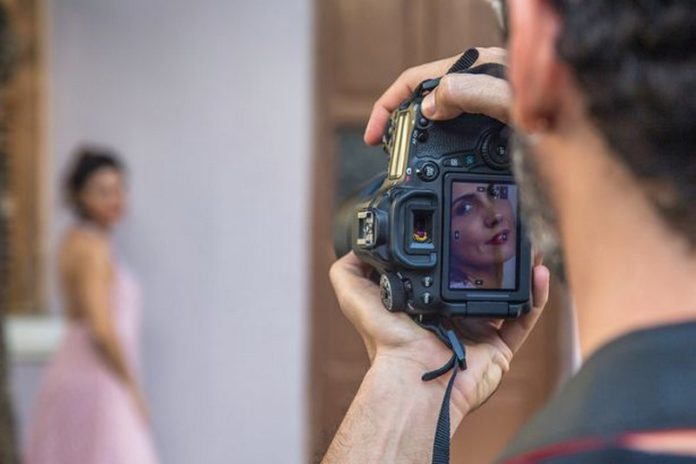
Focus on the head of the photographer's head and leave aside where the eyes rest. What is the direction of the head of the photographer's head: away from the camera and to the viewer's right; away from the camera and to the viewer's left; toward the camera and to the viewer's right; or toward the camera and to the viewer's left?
away from the camera and to the viewer's left

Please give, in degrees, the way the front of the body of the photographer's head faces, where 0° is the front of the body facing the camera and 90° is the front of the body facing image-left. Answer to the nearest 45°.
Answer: approximately 135°

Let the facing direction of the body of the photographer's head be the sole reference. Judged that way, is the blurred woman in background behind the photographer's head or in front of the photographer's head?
in front
